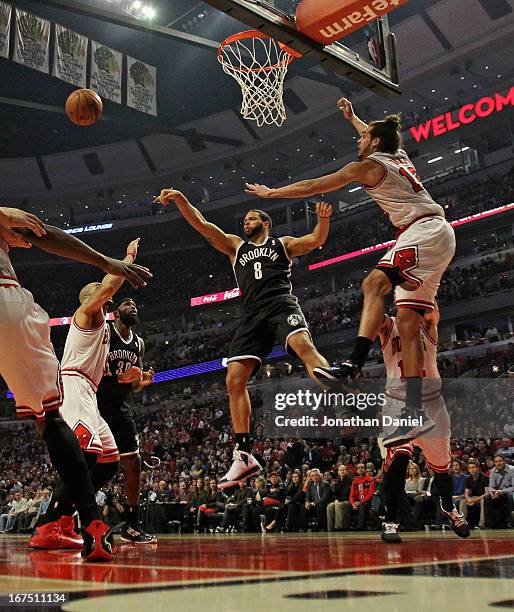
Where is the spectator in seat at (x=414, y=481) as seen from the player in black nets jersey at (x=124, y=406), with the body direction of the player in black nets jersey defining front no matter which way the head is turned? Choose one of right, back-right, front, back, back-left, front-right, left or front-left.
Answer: left

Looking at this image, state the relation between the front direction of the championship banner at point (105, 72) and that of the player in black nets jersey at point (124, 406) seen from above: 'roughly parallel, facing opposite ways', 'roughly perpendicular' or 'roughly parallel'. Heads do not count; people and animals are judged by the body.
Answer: roughly parallel

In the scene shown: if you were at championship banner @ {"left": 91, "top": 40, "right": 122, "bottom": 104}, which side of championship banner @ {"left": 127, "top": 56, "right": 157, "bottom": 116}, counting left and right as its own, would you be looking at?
right

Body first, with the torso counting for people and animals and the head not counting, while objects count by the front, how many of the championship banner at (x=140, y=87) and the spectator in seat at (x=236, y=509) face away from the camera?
0

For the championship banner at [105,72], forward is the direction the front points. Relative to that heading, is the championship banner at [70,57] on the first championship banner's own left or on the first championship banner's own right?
on the first championship banner's own right

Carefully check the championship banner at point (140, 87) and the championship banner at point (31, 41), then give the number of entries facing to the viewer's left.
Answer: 0

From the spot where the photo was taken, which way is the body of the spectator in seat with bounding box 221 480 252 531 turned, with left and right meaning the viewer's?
facing the viewer and to the left of the viewer

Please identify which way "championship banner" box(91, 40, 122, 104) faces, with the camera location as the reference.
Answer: facing the viewer and to the right of the viewer

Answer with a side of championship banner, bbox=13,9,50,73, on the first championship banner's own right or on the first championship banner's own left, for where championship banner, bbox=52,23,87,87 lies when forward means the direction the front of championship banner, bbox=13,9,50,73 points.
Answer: on the first championship banner's own left

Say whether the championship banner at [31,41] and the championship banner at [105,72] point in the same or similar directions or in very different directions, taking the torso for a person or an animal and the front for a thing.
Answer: same or similar directions

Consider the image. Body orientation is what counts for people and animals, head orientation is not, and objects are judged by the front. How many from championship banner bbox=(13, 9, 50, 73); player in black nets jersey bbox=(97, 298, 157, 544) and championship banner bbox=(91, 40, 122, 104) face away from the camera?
0

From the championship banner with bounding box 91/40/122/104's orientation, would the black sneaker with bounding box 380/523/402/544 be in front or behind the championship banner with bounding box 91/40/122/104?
in front

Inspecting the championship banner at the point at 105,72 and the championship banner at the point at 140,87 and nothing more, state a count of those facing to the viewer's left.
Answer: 0
